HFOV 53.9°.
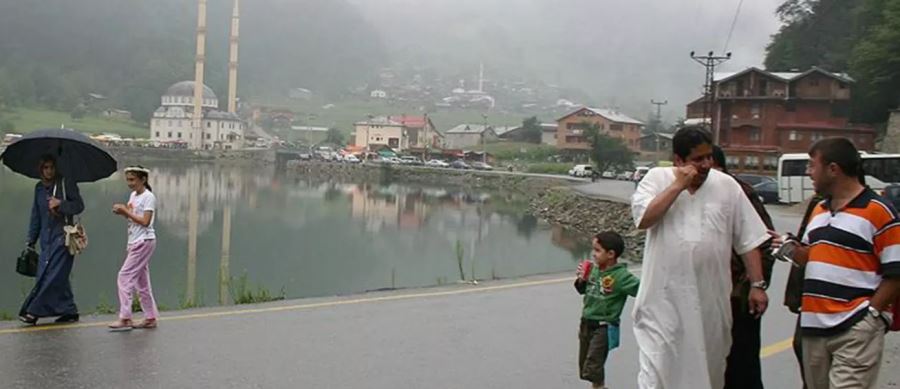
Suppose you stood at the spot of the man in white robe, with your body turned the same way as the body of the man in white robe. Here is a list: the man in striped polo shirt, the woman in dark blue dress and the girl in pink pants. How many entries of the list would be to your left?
1

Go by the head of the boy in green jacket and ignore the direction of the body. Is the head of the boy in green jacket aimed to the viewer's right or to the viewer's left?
to the viewer's left

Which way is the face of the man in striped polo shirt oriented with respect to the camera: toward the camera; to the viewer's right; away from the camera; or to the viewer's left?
to the viewer's left

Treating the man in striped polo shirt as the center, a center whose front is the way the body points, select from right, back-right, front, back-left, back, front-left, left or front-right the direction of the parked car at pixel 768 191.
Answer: back-right

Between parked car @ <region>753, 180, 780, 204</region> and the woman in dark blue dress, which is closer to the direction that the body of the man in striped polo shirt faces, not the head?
the woman in dark blue dress

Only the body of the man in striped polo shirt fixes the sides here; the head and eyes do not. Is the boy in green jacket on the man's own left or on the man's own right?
on the man's own right

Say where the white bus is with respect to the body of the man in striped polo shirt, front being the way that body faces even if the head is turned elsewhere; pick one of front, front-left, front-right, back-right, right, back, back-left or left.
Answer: back-right

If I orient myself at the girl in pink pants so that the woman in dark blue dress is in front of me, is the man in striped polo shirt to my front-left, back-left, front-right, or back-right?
back-left
